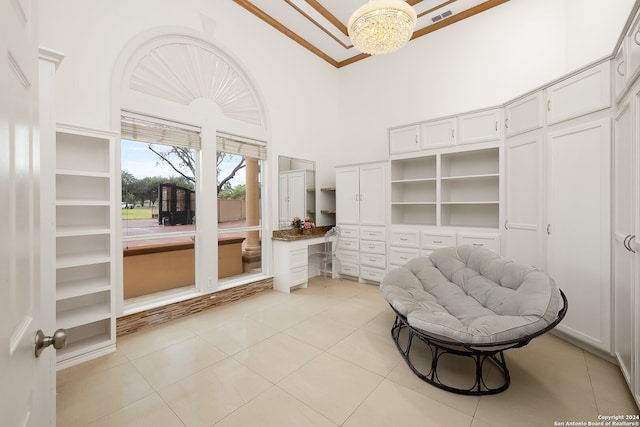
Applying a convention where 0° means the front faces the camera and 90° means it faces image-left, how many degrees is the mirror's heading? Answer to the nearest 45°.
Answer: approximately 315°

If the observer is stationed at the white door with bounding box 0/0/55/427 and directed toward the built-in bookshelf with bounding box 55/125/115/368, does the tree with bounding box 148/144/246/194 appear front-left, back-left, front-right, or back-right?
front-right

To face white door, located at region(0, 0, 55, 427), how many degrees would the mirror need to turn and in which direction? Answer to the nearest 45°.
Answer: approximately 45° to its right

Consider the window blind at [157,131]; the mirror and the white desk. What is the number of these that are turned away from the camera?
0

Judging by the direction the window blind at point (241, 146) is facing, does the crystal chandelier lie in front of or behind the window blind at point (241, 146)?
in front

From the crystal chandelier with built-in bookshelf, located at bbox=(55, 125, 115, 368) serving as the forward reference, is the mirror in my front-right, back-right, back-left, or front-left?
front-right

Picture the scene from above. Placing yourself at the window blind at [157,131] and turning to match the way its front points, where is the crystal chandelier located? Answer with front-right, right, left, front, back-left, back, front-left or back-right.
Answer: front

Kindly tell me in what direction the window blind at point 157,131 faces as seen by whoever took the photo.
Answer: facing the viewer and to the right of the viewer

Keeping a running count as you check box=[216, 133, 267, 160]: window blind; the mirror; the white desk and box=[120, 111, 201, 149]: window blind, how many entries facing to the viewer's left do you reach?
0

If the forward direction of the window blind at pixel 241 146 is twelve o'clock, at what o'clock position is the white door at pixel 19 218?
The white door is roughly at 2 o'clock from the window blind.

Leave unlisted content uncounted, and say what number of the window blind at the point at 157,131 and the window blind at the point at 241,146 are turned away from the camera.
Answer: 0
